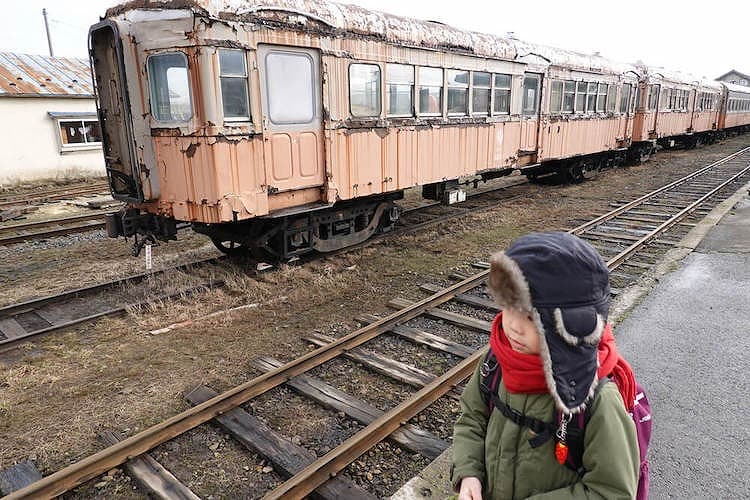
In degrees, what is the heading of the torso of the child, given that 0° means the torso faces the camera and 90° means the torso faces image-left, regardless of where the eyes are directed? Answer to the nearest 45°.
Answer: approximately 45°

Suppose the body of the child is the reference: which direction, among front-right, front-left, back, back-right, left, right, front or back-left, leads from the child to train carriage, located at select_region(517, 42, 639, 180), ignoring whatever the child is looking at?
back-right

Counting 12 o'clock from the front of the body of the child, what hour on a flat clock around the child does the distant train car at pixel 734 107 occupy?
The distant train car is roughly at 5 o'clock from the child.

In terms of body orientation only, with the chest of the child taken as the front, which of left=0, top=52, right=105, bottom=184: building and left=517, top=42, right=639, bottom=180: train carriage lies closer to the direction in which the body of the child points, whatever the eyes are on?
the building

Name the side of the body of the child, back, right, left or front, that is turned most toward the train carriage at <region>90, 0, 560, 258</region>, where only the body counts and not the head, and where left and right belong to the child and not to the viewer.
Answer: right
